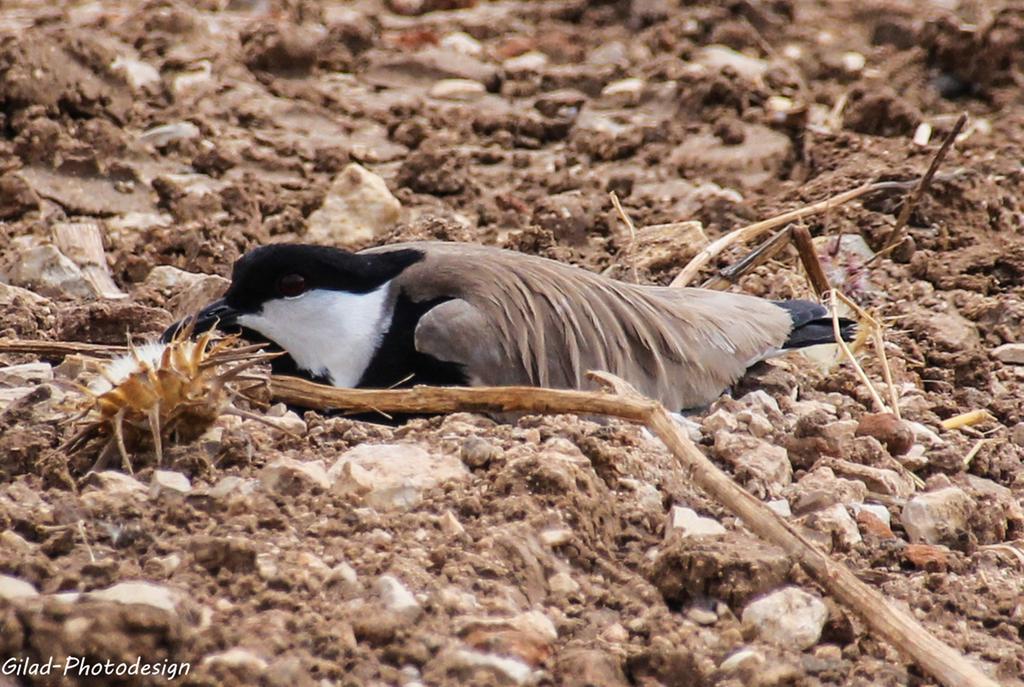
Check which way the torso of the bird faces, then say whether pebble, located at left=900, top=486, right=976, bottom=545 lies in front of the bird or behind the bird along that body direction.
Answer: behind

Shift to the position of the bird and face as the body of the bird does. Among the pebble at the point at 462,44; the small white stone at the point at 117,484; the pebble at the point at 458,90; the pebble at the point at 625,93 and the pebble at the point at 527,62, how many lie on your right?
4

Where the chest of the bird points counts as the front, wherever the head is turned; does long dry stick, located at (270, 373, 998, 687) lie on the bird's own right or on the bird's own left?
on the bird's own left

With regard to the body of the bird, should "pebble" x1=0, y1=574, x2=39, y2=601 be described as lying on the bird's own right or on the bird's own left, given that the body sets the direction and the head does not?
on the bird's own left

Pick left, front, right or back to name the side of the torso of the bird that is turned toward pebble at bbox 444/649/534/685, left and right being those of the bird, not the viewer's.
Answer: left

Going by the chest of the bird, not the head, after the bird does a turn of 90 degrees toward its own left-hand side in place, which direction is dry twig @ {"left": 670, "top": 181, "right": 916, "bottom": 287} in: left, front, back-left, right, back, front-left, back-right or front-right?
back-left

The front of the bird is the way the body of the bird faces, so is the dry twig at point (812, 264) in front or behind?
behind

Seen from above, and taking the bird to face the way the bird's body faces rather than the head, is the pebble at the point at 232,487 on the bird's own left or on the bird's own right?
on the bird's own left

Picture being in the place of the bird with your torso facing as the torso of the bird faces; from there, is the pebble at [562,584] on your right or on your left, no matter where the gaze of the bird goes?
on your left

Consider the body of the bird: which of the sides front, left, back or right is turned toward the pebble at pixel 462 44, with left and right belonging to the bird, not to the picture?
right

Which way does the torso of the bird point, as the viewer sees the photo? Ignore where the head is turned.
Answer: to the viewer's left
